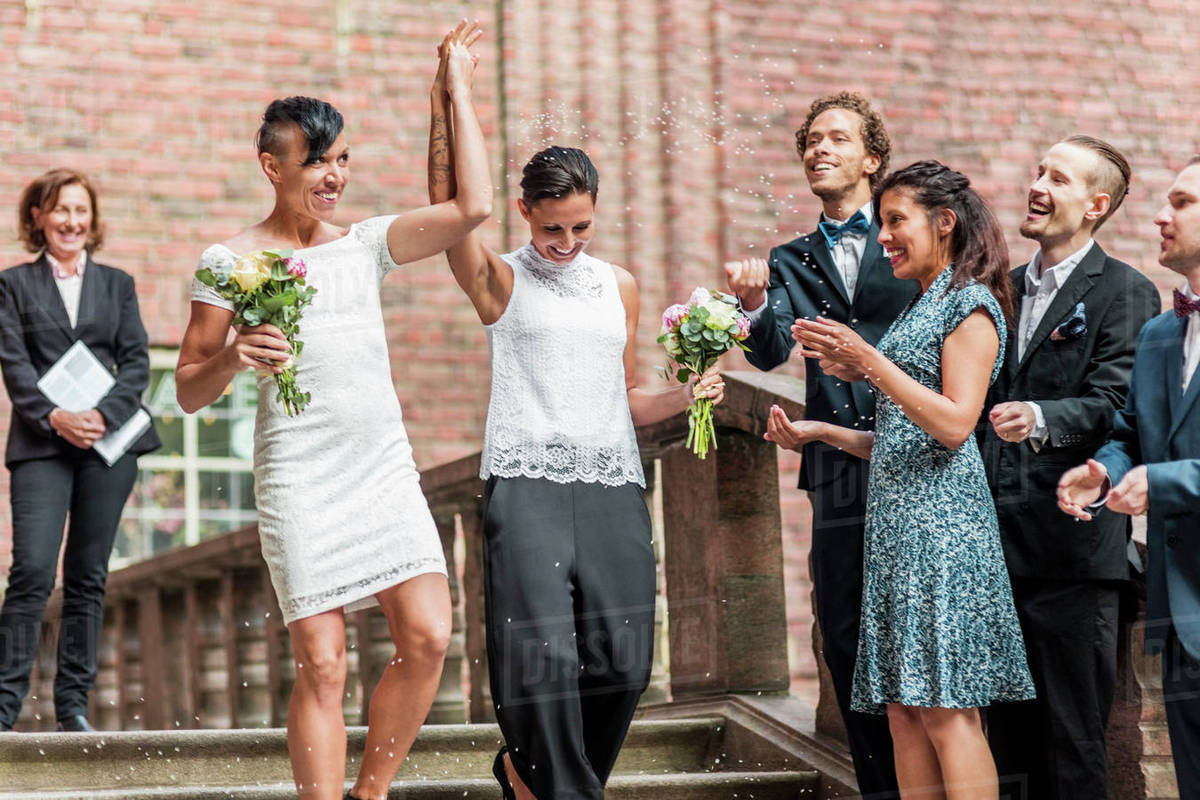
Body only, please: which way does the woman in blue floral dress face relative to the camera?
to the viewer's left

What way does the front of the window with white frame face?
toward the camera

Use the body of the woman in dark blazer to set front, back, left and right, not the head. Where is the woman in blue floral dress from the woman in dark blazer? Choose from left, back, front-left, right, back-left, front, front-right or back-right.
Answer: front-left

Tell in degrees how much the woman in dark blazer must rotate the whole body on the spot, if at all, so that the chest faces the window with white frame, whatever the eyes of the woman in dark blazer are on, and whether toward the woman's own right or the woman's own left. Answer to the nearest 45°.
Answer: approximately 180°

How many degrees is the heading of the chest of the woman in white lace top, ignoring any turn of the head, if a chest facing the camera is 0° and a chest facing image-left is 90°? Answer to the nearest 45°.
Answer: approximately 0°

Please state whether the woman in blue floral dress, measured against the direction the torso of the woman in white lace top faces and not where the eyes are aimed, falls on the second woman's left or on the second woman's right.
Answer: on the second woman's left

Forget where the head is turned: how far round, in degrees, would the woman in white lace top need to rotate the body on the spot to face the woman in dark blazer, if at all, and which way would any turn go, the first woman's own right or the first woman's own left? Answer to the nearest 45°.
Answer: approximately 135° to the first woman's own right

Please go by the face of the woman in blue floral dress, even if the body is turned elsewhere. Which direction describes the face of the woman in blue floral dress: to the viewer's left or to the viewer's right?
to the viewer's left

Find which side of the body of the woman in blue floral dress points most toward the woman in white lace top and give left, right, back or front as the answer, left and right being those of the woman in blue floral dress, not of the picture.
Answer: front

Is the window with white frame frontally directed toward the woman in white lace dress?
yes

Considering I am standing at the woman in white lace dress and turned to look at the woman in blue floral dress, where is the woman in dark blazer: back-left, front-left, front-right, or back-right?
back-left

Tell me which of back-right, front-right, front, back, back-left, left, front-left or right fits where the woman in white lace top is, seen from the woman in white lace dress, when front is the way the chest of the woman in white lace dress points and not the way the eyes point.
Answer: left

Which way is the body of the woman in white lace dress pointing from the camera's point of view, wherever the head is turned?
toward the camera
